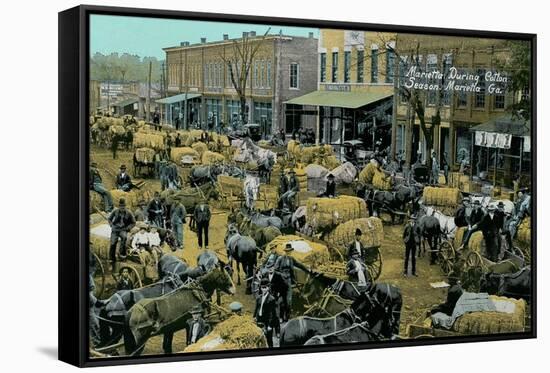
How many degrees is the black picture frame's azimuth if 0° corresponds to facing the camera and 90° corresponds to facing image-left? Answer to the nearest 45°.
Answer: approximately 315°
